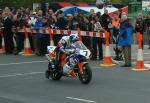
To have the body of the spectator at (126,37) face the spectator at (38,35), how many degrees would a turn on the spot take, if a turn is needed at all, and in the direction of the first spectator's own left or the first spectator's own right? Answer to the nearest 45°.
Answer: approximately 45° to the first spectator's own right

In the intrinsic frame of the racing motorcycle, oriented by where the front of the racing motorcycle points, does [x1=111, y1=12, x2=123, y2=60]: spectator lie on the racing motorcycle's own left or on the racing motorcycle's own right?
on the racing motorcycle's own left

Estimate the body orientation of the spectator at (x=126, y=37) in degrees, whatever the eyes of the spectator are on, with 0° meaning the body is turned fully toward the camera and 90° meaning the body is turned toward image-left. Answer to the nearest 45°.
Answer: approximately 90°

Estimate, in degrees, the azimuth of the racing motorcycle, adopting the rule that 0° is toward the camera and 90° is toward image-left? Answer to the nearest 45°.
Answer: approximately 315°

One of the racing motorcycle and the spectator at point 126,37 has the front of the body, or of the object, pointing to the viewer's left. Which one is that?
the spectator

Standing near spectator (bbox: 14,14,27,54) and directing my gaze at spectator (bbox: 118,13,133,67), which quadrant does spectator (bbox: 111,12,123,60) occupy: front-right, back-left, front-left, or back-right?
front-left

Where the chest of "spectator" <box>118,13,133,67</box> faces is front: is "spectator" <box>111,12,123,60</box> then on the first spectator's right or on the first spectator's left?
on the first spectator's right
